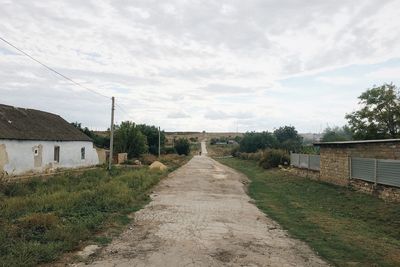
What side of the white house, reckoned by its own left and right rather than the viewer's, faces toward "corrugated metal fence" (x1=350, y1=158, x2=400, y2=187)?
front

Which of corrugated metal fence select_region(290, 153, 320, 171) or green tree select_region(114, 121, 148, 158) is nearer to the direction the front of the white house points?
the corrugated metal fence

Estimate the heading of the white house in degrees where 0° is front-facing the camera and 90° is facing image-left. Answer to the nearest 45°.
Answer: approximately 315°

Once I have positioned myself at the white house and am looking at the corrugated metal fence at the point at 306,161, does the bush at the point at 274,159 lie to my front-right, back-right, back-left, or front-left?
front-left

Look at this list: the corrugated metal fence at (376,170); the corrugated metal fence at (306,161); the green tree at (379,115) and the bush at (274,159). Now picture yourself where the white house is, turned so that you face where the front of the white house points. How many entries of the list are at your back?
0

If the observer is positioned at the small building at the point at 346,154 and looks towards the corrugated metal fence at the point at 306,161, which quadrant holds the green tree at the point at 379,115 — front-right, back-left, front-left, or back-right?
front-right

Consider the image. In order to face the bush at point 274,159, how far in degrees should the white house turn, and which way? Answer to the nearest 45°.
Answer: approximately 45° to its left

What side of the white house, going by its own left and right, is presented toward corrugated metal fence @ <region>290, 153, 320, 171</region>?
front

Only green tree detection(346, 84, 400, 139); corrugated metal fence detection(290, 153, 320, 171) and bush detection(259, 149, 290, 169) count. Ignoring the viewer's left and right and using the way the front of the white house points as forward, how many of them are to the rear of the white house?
0

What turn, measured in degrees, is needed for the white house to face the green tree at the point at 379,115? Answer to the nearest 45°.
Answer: approximately 45° to its left

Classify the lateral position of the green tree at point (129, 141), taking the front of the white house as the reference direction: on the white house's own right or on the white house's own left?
on the white house's own left

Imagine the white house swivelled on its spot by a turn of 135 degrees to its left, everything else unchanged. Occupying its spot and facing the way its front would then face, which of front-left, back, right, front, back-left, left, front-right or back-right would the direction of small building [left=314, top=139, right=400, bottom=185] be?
back-right
